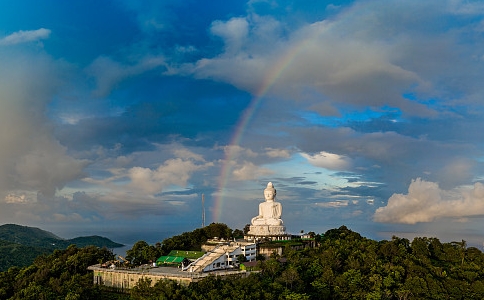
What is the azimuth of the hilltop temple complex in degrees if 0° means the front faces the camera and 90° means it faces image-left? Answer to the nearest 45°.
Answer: approximately 45°
